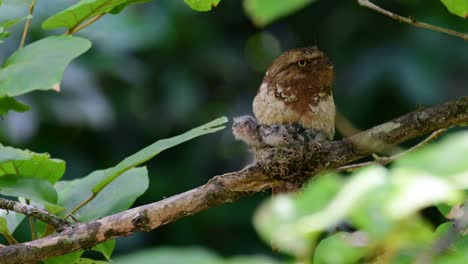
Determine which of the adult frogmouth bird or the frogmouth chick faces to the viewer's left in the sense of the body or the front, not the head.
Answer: the frogmouth chick

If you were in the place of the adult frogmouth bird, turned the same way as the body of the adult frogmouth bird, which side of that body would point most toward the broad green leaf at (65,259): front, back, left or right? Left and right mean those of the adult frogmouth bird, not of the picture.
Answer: right

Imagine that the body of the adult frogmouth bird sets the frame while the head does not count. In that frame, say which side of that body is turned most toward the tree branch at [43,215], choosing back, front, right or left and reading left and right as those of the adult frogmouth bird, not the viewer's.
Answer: right

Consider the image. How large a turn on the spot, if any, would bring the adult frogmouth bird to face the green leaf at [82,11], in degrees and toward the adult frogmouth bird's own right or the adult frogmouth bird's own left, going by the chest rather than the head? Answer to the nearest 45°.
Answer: approximately 90° to the adult frogmouth bird's own right

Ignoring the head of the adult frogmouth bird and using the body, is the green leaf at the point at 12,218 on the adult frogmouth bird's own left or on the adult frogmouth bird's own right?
on the adult frogmouth bird's own right

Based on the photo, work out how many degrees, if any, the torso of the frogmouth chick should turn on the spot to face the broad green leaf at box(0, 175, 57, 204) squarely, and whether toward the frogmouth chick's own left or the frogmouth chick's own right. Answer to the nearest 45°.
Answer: approximately 45° to the frogmouth chick's own left

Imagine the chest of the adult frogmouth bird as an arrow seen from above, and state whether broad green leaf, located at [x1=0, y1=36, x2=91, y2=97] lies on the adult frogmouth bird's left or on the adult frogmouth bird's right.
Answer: on the adult frogmouth bird's right

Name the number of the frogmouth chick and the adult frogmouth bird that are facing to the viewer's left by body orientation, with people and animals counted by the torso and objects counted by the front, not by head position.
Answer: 1

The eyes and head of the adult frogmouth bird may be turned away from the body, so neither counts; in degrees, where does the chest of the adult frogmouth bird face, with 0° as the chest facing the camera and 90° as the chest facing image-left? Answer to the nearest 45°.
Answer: approximately 315°

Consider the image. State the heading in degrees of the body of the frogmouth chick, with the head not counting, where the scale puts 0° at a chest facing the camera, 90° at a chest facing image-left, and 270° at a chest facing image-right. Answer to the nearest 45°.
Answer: approximately 90°

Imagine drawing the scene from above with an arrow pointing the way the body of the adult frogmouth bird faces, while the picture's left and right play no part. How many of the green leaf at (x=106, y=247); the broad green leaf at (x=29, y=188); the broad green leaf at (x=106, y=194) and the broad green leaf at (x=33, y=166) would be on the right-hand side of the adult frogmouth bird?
4

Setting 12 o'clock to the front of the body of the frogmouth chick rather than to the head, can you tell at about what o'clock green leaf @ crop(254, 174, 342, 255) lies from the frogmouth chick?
The green leaf is roughly at 9 o'clock from the frogmouth chick.
